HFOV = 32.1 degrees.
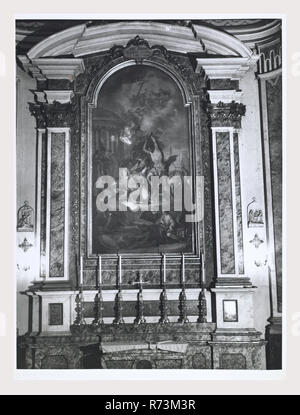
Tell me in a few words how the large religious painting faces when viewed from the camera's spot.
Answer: facing the viewer

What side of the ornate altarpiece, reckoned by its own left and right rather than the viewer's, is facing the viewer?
front

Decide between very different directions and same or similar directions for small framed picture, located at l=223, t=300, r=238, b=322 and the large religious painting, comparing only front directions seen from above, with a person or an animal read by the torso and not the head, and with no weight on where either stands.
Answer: same or similar directions

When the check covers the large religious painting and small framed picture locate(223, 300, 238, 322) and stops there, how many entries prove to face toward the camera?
2
